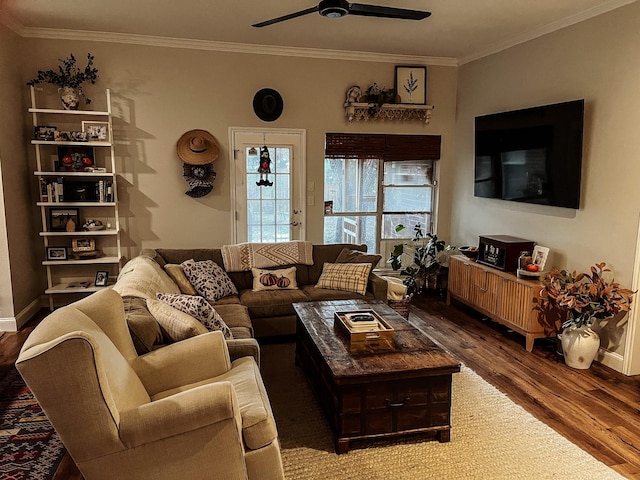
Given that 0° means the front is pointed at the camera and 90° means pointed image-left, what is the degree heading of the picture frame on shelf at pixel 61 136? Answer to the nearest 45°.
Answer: approximately 0°

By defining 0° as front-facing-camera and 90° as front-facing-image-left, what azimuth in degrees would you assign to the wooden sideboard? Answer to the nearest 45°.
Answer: approximately 45°

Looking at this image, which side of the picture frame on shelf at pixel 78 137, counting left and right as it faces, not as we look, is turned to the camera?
front

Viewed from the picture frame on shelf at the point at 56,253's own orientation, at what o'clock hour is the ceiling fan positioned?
The ceiling fan is roughly at 11 o'clock from the picture frame on shelf.

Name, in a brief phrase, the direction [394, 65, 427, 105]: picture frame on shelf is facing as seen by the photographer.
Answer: facing the viewer

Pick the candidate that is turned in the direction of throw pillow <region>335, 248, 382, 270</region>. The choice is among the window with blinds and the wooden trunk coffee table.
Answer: the window with blinds

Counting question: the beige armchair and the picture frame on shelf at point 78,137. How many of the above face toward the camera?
1

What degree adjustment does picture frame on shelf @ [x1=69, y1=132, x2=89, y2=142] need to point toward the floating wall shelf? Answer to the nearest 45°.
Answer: approximately 90° to its left

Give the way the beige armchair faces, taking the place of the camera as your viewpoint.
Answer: facing to the right of the viewer

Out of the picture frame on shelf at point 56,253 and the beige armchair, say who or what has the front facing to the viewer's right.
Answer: the beige armchair

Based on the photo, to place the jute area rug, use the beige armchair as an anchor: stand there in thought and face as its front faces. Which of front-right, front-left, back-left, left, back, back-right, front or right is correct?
front

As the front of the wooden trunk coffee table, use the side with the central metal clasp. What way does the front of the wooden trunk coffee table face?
toward the camera

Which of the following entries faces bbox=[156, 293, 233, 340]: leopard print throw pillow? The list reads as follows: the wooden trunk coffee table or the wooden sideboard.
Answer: the wooden sideboard

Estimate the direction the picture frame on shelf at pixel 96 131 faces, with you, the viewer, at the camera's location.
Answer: facing the viewer

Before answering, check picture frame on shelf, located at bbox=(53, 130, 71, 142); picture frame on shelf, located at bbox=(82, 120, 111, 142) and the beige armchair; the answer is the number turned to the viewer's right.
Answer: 1

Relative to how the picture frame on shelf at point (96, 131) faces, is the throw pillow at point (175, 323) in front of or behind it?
in front

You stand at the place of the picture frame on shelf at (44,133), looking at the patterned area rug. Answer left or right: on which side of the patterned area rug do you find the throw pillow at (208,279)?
left

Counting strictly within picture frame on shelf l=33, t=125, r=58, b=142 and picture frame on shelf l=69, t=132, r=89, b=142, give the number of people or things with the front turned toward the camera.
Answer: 2
